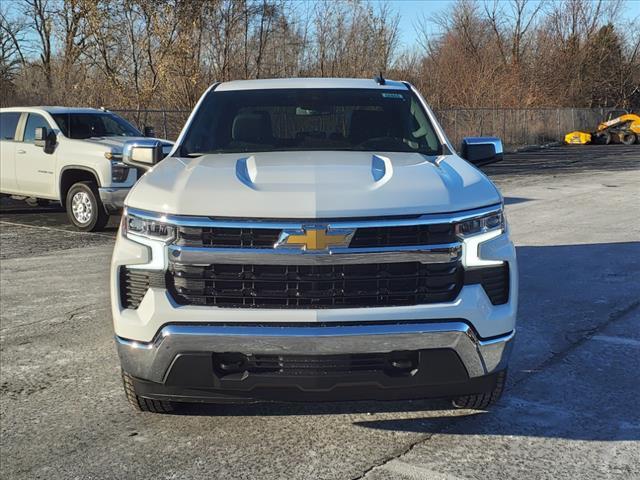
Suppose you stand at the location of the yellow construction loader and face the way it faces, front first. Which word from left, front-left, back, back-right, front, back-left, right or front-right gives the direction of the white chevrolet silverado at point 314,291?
left

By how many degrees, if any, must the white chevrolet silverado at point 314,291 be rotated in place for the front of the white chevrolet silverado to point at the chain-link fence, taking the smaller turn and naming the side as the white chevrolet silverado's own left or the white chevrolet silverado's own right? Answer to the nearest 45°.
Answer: approximately 180°

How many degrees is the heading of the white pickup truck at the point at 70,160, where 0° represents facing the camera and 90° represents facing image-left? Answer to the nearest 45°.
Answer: approximately 315°

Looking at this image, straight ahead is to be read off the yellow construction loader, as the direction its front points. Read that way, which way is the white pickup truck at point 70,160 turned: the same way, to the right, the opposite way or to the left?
the opposite way

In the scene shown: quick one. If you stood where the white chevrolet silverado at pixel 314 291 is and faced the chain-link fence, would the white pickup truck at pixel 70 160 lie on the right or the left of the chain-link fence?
left

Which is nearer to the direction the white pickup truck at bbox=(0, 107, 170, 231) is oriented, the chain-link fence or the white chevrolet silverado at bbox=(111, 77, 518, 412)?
the white chevrolet silverado

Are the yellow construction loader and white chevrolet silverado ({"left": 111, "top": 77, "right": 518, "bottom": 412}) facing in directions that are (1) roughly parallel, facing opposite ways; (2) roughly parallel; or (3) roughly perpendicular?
roughly perpendicular

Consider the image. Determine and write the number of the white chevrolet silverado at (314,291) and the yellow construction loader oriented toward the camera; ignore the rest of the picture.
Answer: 1

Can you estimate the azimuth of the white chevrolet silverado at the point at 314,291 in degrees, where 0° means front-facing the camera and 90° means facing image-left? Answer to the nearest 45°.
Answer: approximately 0°

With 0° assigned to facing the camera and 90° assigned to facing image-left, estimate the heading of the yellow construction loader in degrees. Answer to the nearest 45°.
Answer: approximately 90°

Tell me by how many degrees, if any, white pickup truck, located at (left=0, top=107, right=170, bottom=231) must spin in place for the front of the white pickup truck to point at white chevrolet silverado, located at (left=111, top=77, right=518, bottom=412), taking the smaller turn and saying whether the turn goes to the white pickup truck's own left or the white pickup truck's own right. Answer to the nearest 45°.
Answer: approximately 45° to the white pickup truck's own right

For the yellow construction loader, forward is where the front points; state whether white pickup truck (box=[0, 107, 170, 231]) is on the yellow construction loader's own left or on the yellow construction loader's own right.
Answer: on the yellow construction loader's own left

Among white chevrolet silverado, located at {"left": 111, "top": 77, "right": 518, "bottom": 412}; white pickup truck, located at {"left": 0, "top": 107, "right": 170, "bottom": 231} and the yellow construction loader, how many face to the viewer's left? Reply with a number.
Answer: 1

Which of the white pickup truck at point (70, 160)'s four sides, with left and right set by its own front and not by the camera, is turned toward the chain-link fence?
left
